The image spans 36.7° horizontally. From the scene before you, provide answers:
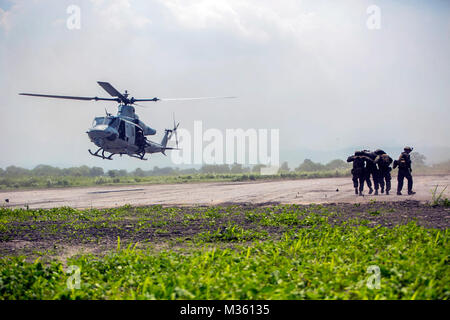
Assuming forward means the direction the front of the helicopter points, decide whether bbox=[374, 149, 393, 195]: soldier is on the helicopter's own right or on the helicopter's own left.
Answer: on the helicopter's own left

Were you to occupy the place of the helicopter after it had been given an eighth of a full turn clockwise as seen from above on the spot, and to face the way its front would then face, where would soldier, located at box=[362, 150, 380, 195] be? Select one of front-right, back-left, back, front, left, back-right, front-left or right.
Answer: back-left

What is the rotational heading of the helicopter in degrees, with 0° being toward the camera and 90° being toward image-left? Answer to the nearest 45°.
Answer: approximately 45°
